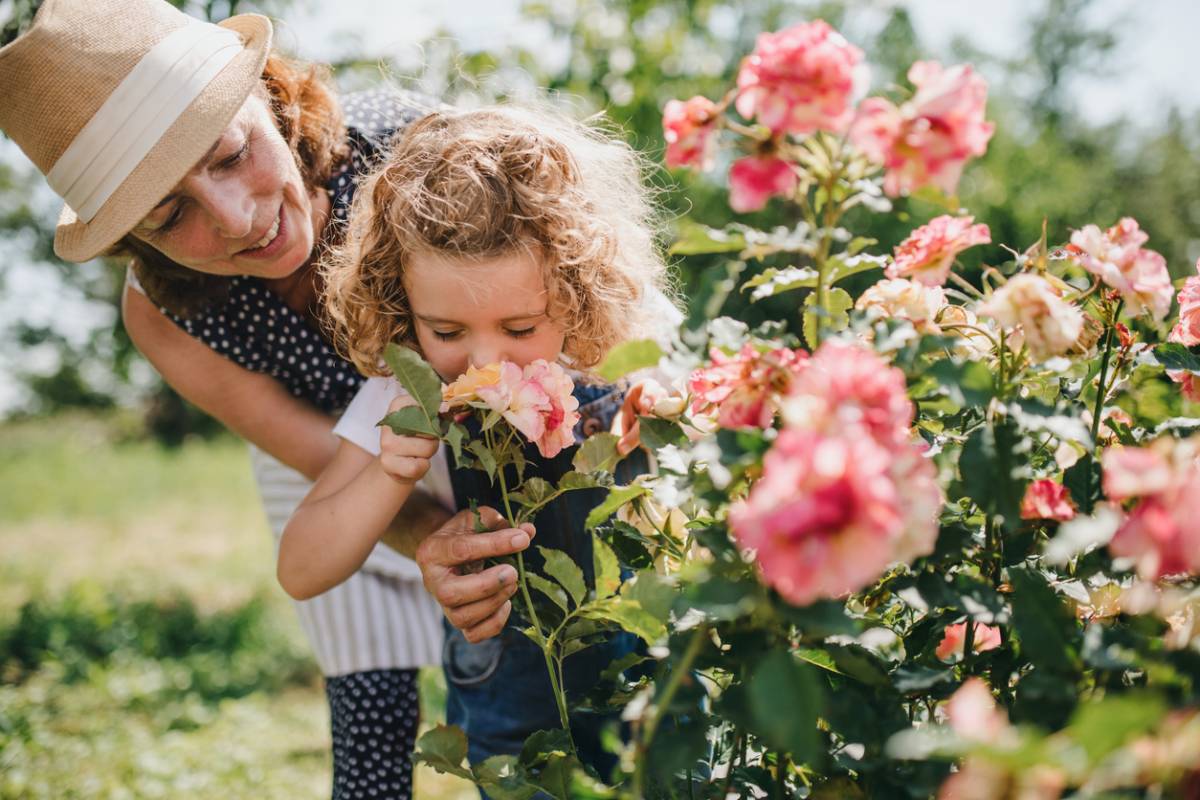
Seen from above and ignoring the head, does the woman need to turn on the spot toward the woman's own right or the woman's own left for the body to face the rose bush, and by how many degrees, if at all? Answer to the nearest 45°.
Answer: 0° — they already face it

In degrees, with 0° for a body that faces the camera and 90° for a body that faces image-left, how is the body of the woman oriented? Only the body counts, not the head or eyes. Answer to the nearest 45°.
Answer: approximately 315°

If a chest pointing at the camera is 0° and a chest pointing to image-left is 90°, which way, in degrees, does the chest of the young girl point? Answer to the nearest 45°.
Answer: approximately 0°
